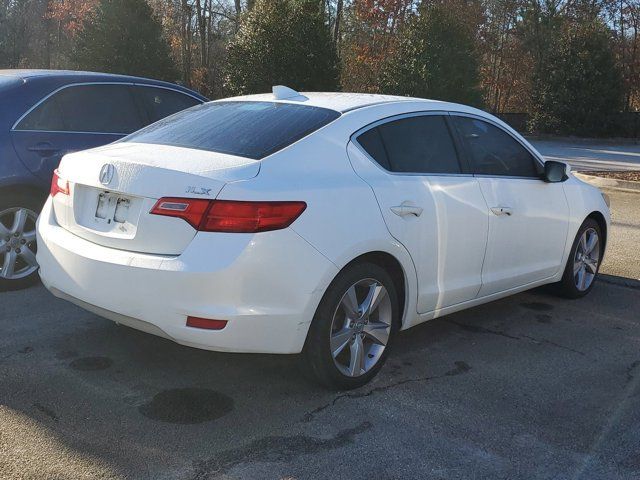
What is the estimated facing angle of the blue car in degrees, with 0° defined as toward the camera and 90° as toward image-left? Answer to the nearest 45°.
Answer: approximately 270°

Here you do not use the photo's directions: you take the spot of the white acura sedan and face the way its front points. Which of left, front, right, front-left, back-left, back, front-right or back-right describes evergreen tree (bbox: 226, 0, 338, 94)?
front-left

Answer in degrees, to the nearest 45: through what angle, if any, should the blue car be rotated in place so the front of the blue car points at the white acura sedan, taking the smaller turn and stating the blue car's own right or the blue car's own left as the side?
approximately 45° to the blue car's own right

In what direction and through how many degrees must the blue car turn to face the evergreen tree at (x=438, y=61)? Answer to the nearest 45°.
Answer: approximately 45° to its left

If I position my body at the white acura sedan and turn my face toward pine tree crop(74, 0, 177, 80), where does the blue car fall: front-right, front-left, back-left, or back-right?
front-left

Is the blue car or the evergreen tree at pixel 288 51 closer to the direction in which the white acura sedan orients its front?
the evergreen tree

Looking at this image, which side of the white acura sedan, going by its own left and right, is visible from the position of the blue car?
left

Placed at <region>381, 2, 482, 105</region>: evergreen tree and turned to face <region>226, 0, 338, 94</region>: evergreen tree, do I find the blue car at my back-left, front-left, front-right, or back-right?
front-left

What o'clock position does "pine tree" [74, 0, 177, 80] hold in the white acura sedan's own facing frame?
The pine tree is roughly at 10 o'clock from the white acura sedan.

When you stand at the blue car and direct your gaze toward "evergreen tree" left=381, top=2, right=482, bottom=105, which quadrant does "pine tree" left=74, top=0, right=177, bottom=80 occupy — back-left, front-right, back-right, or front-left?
front-left

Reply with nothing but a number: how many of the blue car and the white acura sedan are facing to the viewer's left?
0

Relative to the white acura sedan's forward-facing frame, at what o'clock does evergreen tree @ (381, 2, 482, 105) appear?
The evergreen tree is roughly at 11 o'clock from the white acura sedan.

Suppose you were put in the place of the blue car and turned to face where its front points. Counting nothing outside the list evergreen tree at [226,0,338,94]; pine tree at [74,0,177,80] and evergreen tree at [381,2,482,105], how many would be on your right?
0

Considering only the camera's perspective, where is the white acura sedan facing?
facing away from the viewer and to the right of the viewer

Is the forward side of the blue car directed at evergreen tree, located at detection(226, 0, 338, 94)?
no
